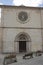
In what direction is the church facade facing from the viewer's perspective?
toward the camera
